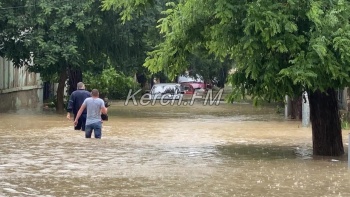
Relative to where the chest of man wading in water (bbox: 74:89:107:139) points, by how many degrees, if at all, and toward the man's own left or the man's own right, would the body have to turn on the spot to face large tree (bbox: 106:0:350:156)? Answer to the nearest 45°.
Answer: approximately 135° to the man's own right

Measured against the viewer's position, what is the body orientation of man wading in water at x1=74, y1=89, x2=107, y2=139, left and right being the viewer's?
facing away from the viewer

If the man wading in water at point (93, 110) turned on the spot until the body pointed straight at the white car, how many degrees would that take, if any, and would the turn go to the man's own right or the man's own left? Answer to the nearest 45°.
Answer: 0° — they already face it

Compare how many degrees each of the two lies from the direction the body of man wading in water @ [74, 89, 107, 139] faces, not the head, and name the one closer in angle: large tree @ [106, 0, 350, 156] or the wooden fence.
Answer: the wooden fence

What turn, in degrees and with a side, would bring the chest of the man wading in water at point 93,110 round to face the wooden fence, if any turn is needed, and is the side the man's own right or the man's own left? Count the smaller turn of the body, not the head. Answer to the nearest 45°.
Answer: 0° — they already face it
